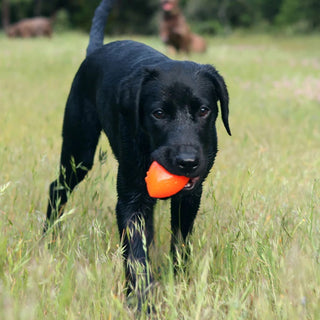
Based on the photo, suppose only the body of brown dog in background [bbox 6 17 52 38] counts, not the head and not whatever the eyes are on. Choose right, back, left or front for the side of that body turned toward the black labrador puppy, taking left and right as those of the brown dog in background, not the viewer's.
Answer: left

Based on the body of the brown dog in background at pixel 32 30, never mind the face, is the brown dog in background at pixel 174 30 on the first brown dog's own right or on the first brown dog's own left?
on the first brown dog's own left

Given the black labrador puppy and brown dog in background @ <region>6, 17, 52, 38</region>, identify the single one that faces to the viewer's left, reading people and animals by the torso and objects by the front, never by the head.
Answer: the brown dog in background

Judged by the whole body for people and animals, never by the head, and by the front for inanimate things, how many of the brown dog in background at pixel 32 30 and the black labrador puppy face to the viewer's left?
1

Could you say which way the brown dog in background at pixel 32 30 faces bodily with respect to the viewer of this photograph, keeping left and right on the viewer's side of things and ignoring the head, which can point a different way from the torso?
facing to the left of the viewer

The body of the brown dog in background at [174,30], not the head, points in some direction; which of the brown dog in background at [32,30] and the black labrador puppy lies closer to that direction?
the black labrador puppy

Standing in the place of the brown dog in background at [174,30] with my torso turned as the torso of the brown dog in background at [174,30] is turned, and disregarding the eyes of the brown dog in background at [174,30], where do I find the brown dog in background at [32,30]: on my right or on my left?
on my right
